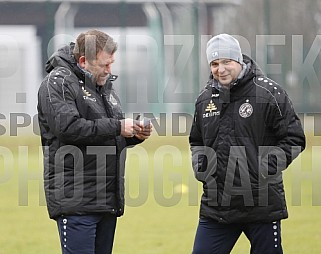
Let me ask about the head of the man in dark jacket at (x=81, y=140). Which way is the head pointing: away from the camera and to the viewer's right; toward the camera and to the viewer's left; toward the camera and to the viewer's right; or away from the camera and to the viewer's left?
toward the camera and to the viewer's right

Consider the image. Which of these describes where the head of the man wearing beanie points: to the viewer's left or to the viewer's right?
to the viewer's left

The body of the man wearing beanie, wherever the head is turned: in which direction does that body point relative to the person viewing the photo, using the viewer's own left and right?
facing the viewer and to the left of the viewer

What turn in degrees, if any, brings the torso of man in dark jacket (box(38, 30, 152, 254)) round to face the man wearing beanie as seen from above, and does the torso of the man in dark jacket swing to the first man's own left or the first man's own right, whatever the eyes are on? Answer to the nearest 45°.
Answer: approximately 45° to the first man's own left

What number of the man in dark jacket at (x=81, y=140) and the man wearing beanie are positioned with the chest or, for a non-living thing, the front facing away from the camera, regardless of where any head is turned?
0

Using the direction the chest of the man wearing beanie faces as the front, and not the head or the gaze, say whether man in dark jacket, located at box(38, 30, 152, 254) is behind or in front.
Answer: in front

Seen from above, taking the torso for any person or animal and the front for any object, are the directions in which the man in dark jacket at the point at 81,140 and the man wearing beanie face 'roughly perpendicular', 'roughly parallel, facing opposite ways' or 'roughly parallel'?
roughly perpendicular

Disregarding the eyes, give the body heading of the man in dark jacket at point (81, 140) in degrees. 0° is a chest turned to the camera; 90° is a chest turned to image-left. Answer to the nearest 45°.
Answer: approximately 315°
